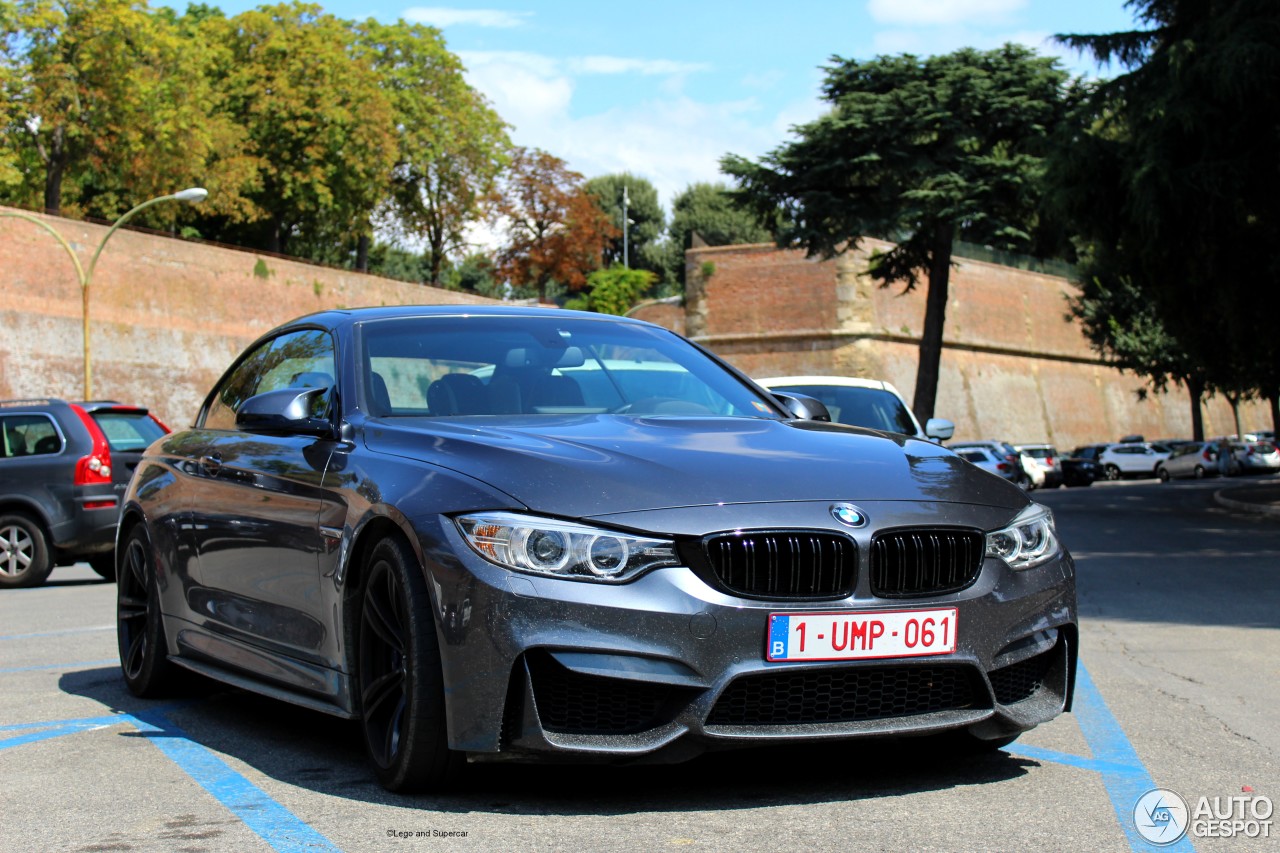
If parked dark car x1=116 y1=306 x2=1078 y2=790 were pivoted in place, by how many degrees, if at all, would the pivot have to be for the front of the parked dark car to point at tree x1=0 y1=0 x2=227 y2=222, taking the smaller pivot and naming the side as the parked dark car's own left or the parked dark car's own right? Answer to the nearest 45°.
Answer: approximately 135° to the parked dark car's own left

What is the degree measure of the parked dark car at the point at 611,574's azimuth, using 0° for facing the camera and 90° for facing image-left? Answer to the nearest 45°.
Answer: approximately 315°

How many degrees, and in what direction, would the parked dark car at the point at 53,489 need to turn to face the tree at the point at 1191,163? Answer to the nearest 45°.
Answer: approximately 135° to its right

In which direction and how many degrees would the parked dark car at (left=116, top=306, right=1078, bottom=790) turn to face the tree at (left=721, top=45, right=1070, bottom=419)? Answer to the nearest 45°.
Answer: approximately 135° to its left

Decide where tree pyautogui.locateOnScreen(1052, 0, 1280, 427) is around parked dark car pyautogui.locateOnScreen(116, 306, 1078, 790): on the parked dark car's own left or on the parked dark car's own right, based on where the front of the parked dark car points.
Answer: on the parked dark car's own left

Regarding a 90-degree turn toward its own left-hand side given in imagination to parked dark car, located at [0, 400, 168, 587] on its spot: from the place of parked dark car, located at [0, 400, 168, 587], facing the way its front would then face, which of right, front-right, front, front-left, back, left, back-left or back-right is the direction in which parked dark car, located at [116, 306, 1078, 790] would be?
front-left

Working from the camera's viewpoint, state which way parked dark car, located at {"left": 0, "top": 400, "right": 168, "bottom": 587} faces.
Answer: facing away from the viewer and to the left of the viewer

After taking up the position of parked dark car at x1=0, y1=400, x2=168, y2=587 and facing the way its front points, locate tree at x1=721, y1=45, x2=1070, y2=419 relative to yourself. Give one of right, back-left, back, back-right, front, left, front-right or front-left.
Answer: right
